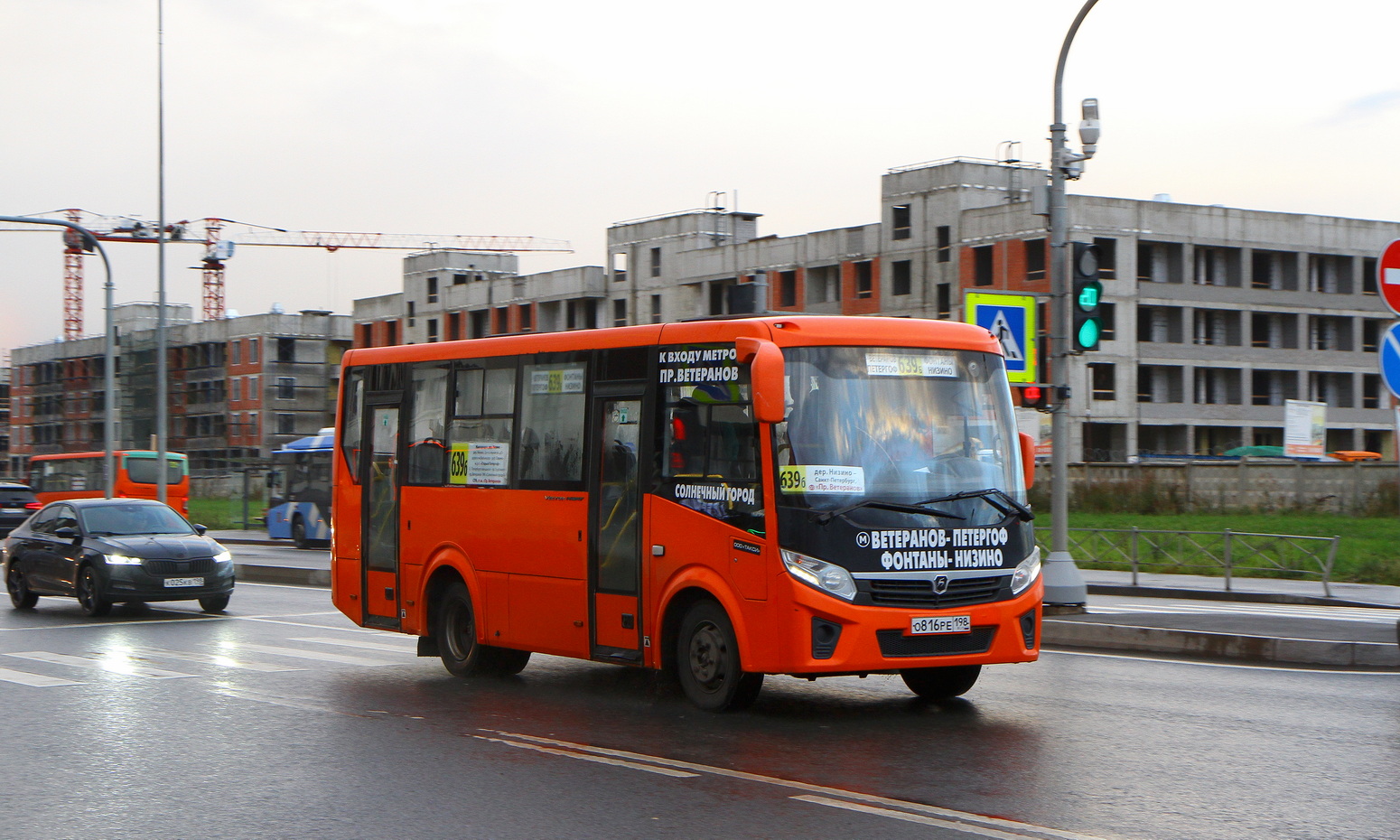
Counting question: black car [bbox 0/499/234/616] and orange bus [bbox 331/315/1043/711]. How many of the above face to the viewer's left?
0

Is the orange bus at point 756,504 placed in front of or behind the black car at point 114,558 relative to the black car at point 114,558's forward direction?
in front

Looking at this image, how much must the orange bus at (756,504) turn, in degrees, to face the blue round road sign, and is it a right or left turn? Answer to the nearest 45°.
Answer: approximately 45° to its left

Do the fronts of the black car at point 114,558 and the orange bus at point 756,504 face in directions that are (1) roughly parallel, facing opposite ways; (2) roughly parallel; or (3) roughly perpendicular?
roughly parallel

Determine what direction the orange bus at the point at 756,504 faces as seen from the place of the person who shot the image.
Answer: facing the viewer and to the right of the viewer

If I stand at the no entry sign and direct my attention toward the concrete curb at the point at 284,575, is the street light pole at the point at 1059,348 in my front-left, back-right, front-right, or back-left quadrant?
front-right

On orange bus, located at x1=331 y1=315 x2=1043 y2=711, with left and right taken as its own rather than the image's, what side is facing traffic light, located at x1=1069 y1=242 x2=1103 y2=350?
left

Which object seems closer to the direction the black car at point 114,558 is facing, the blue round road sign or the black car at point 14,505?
the blue round road sign

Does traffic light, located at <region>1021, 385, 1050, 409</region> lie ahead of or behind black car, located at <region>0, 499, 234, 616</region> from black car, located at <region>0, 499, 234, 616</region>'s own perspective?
ahead

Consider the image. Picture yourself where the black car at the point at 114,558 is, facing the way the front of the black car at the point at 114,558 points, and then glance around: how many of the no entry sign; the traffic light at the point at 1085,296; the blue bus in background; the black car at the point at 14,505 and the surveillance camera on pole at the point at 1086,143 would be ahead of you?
3
